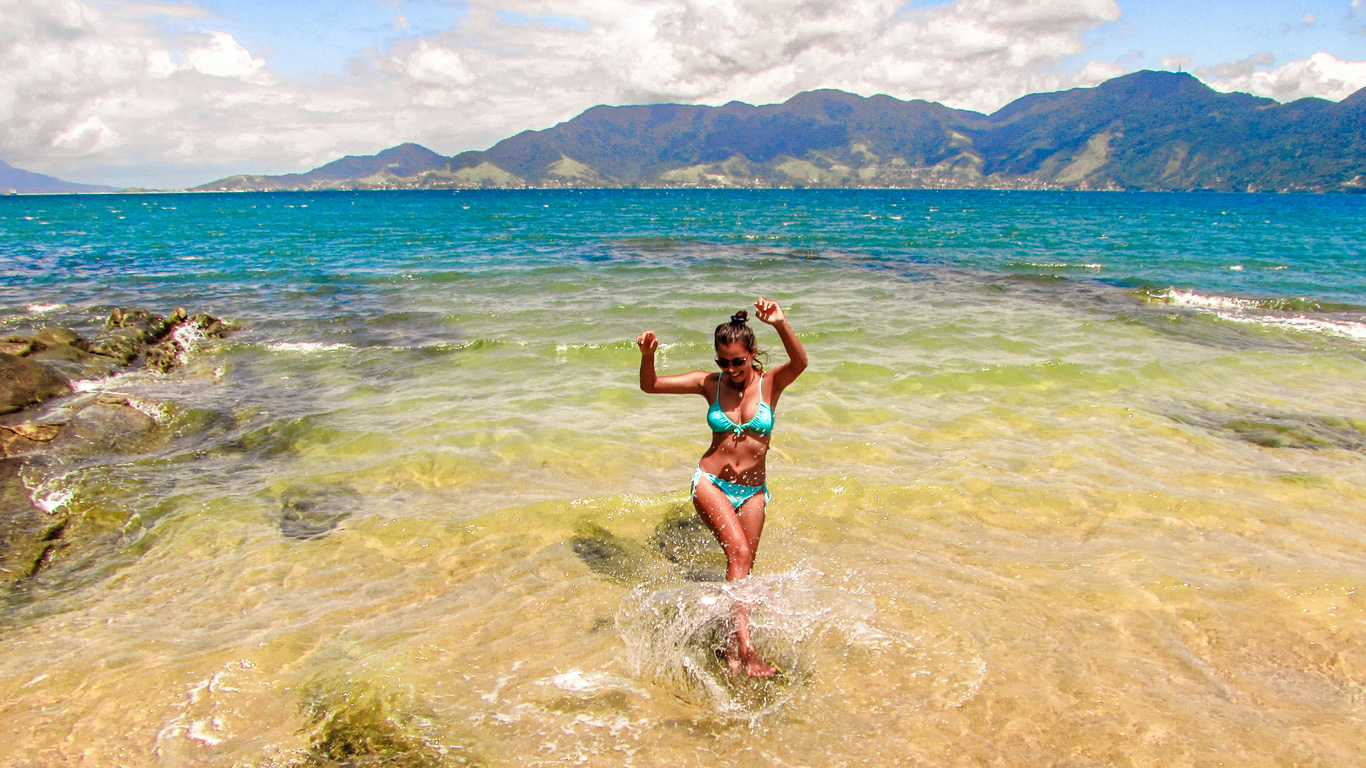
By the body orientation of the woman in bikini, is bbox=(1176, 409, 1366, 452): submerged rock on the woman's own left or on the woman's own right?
on the woman's own left

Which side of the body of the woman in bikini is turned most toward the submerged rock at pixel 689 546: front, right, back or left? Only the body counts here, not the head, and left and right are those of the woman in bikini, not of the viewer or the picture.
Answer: back

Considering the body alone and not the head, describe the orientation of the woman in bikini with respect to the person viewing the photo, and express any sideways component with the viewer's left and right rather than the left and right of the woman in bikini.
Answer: facing the viewer

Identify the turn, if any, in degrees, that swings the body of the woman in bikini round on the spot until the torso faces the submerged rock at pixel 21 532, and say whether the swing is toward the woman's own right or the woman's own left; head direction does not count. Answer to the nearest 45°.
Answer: approximately 90° to the woman's own right

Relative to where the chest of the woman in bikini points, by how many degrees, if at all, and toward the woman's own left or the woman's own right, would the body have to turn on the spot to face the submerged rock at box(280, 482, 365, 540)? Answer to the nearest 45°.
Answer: approximately 135° to the woman's own right

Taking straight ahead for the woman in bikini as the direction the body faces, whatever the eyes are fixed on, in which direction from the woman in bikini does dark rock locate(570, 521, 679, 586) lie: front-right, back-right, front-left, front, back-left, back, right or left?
back-right

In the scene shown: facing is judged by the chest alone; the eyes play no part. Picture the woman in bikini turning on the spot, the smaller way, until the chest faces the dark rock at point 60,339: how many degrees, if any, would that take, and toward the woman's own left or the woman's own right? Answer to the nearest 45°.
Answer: approximately 135° to the woman's own right

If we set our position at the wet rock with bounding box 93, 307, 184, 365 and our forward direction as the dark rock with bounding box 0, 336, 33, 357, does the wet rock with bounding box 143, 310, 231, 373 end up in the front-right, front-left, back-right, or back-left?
back-left

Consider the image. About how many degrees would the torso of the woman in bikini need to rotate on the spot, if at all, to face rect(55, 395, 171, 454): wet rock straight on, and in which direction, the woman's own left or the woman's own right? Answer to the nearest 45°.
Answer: approximately 135° to the woman's own right

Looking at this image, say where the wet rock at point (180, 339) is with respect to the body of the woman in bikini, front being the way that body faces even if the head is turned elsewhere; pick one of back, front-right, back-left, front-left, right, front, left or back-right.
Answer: back-right

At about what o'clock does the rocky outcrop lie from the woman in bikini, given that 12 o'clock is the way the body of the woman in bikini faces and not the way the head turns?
The rocky outcrop is roughly at 4 o'clock from the woman in bikini.

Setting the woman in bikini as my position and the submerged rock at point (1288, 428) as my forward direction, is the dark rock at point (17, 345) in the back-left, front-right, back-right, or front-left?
back-left

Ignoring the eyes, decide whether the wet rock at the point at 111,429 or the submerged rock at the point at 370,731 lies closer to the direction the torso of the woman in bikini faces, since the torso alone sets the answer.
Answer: the submerged rock

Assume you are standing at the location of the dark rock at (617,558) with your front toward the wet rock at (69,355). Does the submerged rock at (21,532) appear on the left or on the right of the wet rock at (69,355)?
left
